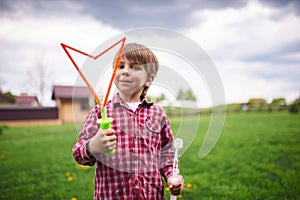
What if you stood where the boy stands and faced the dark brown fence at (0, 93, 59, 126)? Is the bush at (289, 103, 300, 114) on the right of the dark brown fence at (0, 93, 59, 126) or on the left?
right

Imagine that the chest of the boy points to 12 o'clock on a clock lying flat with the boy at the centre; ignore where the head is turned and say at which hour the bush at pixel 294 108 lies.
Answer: The bush is roughly at 7 o'clock from the boy.

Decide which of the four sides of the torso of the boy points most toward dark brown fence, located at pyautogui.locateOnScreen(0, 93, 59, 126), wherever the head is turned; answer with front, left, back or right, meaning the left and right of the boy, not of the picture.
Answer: back

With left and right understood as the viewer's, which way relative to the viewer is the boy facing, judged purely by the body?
facing the viewer
